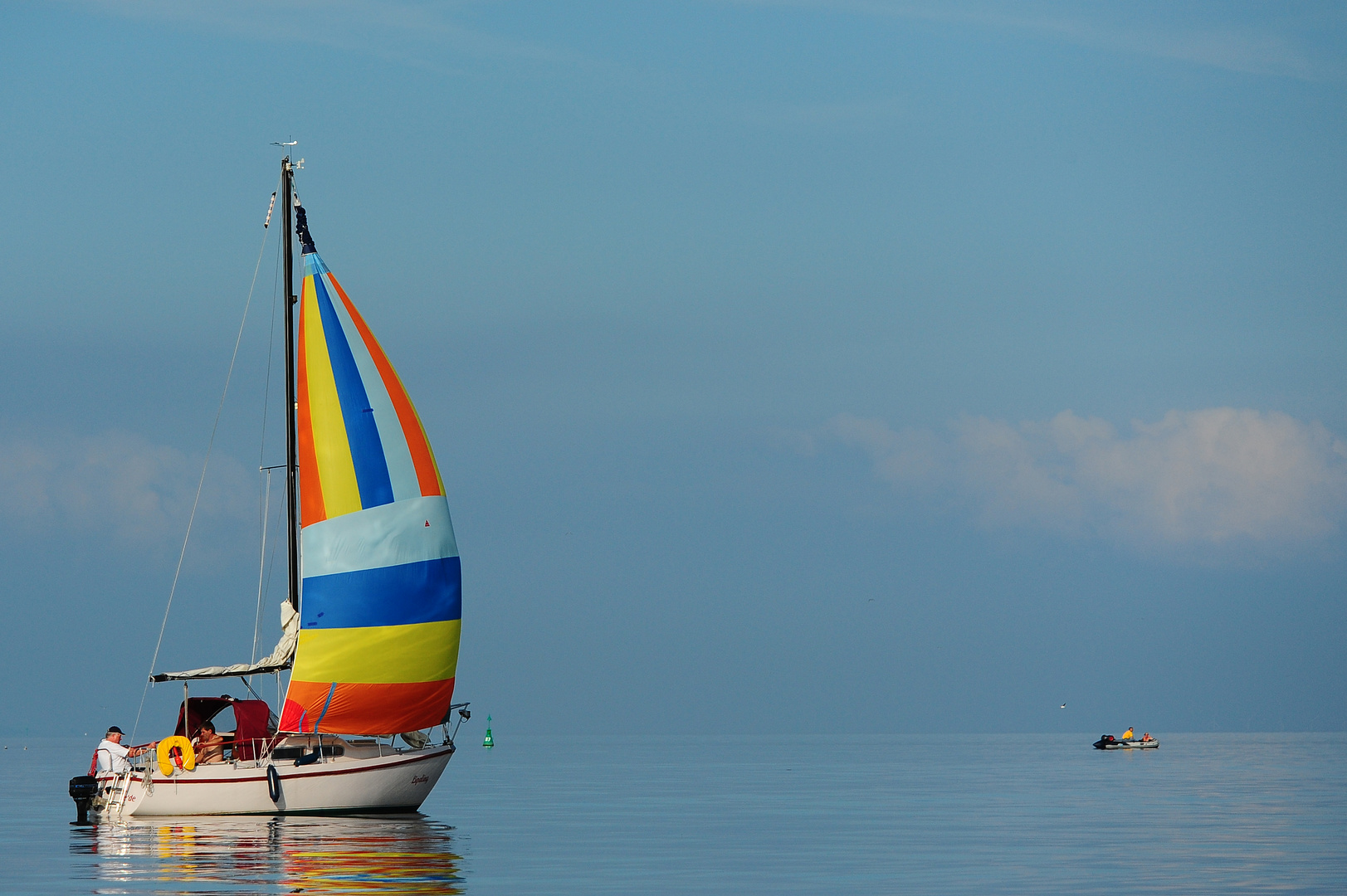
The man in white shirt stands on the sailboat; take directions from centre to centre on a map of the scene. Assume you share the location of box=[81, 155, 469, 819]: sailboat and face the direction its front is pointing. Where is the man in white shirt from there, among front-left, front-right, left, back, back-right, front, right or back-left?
back

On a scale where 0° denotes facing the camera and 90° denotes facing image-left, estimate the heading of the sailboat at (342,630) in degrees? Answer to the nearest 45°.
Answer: approximately 270°
